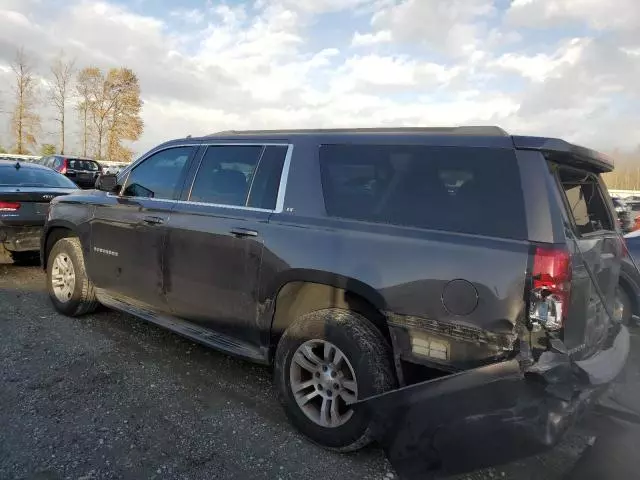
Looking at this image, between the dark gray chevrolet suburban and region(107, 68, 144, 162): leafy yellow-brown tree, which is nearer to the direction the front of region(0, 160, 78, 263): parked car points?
the leafy yellow-brown tree

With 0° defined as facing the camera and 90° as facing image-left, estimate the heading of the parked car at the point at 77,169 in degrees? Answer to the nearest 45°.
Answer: approximately 135°

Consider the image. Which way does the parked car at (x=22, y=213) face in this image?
away from the camera

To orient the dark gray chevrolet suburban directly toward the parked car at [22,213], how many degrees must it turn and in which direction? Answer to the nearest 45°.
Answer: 0° — it already faces it

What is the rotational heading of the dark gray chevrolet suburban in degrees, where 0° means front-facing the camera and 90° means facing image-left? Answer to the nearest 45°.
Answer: approximately 135°

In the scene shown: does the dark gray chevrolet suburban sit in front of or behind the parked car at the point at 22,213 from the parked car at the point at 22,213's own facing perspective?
behind
